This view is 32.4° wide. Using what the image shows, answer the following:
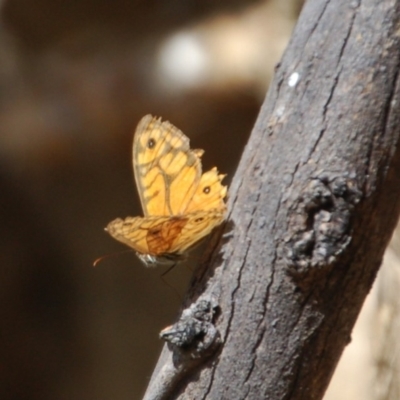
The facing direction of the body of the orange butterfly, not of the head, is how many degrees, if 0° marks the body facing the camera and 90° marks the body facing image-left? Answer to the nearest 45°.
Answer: approximately 90°
